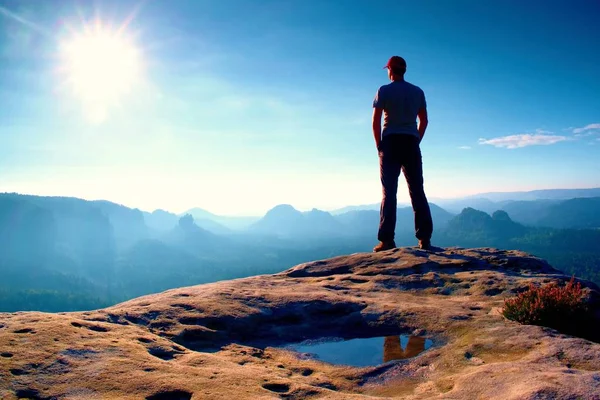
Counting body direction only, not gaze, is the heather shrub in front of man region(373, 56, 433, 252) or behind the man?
behind

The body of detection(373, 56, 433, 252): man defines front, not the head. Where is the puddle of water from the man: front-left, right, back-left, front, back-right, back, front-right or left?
back

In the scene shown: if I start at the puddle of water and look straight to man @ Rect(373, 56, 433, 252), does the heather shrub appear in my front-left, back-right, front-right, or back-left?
front-right

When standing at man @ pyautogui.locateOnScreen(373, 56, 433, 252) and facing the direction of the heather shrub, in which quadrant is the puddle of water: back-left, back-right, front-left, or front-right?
front-right

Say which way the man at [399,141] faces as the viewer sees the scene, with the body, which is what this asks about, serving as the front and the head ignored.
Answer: away from the camera
